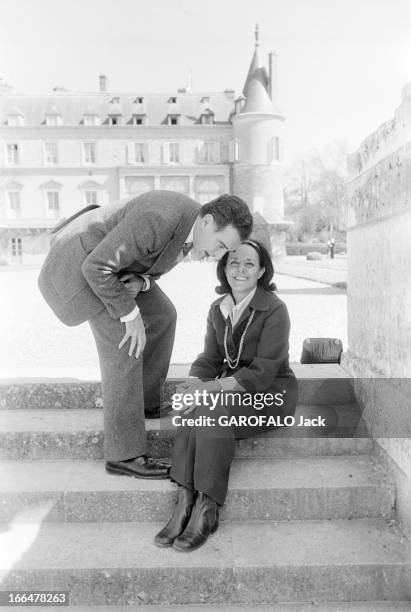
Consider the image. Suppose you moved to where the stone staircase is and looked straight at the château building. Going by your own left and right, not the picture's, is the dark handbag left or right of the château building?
right

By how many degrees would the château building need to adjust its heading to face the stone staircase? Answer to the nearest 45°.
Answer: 0° — it already faces it

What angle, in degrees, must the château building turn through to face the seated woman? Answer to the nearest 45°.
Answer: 0° — it already faces them

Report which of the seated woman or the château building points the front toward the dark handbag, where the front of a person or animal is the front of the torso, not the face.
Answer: the château building

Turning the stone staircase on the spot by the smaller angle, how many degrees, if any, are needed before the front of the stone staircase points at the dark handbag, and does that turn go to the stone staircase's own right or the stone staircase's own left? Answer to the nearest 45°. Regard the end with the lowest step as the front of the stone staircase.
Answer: approximately 135° to the stone staircase's own left

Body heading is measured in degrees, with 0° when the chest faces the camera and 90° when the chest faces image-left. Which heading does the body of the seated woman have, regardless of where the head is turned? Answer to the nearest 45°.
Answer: approximately 45°

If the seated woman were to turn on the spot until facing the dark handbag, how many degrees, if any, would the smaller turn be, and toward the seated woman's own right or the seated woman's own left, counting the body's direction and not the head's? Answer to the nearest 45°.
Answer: approximately 180°

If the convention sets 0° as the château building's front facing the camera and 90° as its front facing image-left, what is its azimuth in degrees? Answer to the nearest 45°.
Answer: approximately 0°

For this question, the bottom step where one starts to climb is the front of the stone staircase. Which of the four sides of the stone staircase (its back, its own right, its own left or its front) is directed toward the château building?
back
